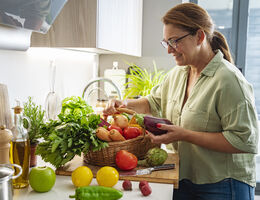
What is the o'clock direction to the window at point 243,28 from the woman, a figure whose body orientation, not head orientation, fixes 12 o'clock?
The window is roughly at 5 o'clock from the woman.

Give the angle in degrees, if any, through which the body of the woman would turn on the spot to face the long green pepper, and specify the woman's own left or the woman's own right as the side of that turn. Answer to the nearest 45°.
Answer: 0° — they already face it

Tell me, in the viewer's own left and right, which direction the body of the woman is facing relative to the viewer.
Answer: facing the viewer and to the left of the viewer

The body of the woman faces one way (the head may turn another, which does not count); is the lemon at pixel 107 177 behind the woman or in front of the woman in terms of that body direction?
in front

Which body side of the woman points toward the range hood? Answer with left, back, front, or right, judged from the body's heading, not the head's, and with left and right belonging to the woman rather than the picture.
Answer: front

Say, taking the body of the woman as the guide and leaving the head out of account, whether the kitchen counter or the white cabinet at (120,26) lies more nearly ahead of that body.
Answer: the kitchen counter

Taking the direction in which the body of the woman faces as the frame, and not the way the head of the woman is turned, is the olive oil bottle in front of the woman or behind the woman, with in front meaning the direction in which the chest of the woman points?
in front

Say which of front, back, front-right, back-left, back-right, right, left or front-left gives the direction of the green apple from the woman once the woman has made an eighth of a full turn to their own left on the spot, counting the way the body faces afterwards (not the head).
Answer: front-right

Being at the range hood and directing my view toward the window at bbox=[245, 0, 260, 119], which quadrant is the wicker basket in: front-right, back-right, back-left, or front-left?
front-right

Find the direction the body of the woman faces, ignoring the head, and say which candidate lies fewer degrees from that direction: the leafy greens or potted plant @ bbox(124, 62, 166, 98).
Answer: the leafy greens

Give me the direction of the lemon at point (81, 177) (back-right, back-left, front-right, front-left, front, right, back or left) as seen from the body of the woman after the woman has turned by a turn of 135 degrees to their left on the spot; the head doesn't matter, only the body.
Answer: back-right
